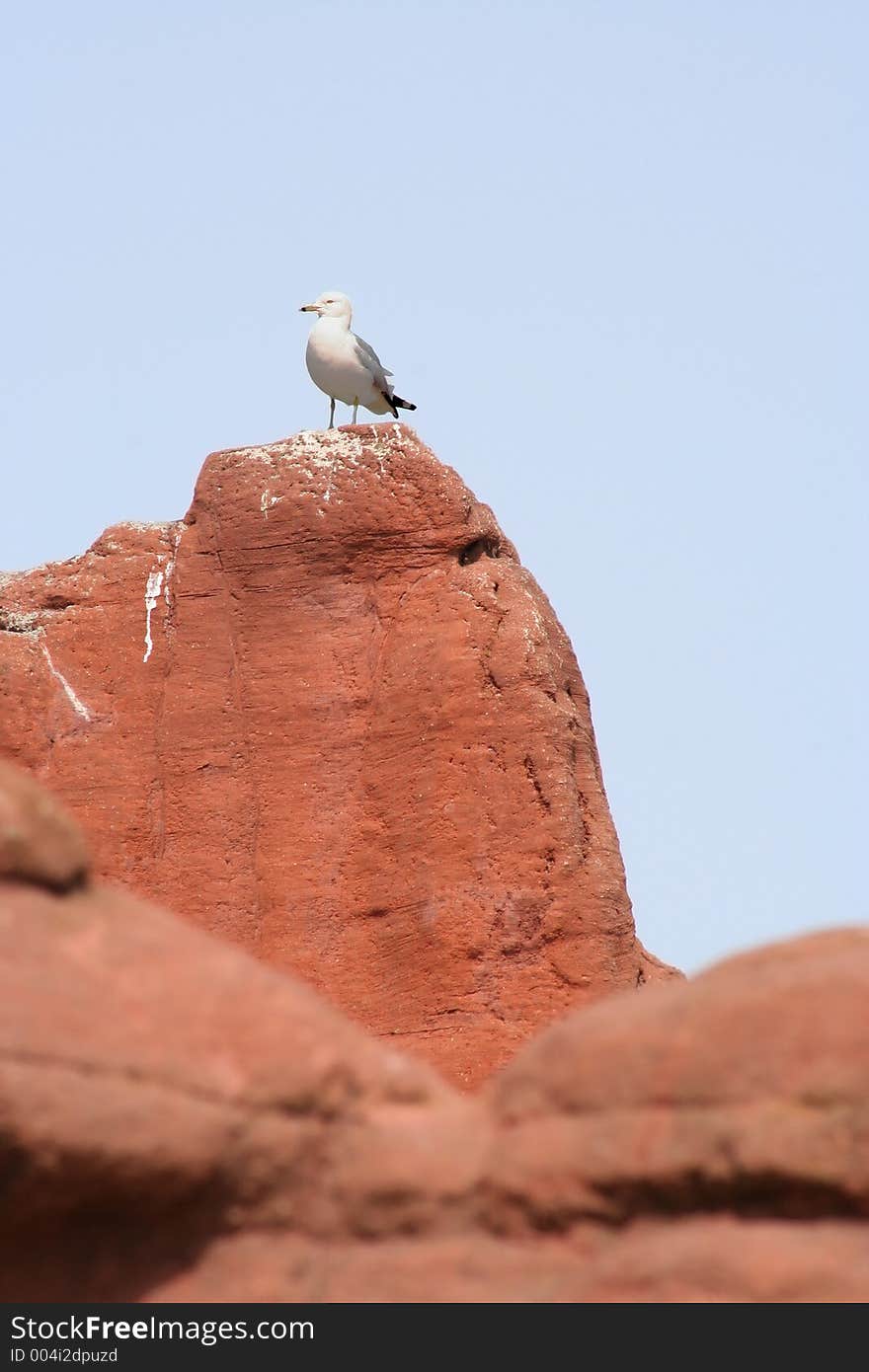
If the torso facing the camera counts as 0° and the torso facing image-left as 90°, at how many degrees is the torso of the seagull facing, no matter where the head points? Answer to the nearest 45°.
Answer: approximately 45°

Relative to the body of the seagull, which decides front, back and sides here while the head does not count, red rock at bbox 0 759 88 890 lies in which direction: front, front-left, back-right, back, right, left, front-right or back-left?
front-left
